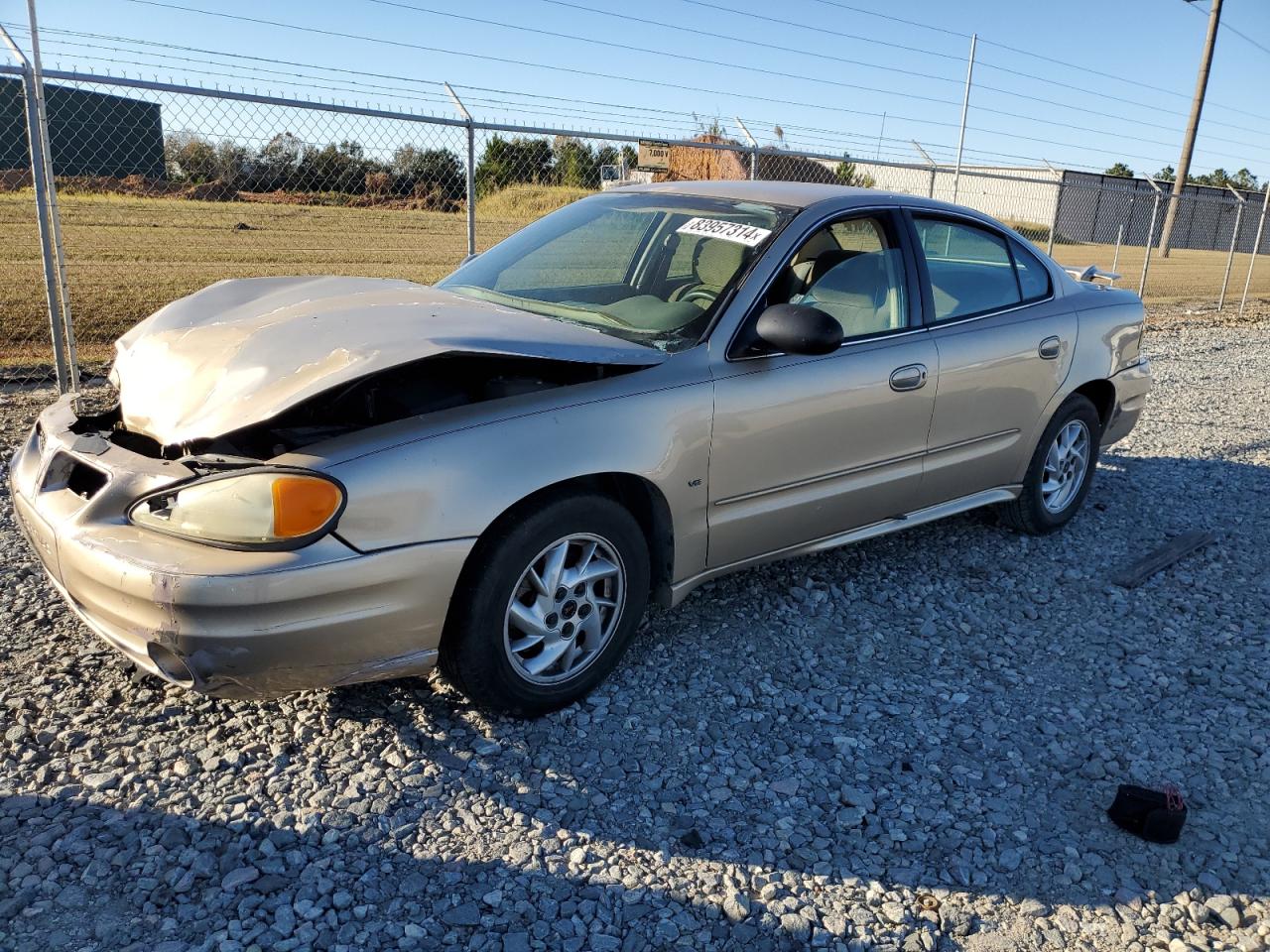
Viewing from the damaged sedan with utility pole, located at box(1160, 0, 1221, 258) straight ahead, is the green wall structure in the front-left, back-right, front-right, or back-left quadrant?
front-left

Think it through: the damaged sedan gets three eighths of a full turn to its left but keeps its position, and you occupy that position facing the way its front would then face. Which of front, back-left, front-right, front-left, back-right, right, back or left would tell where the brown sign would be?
left

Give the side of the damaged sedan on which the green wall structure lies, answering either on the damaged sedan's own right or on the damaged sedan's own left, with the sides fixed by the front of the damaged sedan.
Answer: on the damaged sedan's own right

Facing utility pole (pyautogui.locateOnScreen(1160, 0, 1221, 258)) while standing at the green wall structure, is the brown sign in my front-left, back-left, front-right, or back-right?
front-right

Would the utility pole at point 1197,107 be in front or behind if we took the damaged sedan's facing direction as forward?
behind

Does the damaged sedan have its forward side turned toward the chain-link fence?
no

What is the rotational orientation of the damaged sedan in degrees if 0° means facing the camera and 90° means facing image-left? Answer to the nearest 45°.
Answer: approximately 45°
